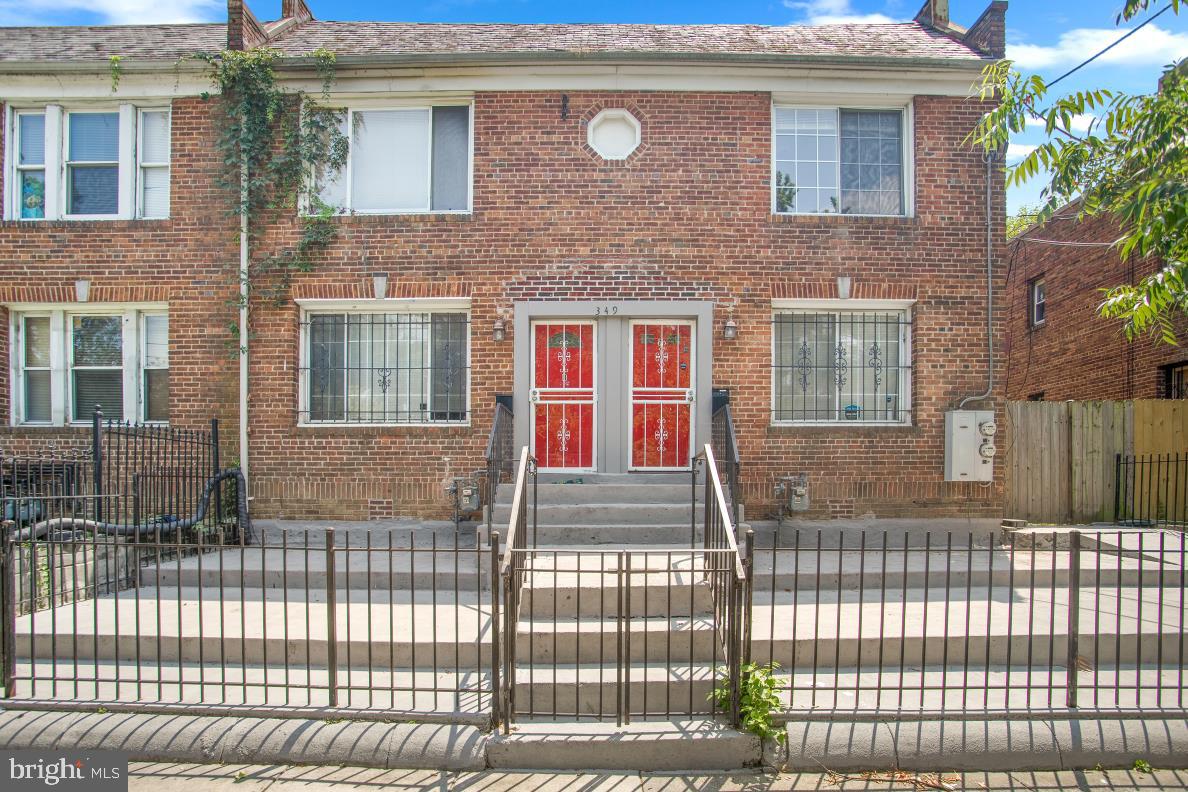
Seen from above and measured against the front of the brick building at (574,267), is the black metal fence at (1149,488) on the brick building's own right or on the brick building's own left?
on the brick building's own left

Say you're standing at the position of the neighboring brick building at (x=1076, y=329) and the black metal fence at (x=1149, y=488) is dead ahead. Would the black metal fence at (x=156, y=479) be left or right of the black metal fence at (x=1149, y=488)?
right

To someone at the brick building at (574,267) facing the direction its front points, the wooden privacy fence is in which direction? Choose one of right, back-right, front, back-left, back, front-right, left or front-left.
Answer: left

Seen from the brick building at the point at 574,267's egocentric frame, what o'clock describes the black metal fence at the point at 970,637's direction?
The black metal fence is roughly at 11 o'clock from the brick building.

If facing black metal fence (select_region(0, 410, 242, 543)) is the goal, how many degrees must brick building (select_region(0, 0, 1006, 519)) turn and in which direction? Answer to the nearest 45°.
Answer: approximately 90° to its right

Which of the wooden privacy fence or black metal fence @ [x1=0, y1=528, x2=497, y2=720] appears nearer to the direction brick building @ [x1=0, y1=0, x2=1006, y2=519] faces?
the black metal fence

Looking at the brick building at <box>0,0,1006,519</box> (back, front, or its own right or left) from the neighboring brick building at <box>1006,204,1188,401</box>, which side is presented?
left

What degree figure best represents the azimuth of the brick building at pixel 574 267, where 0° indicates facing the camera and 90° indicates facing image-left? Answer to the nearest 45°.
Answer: approximately 0°
